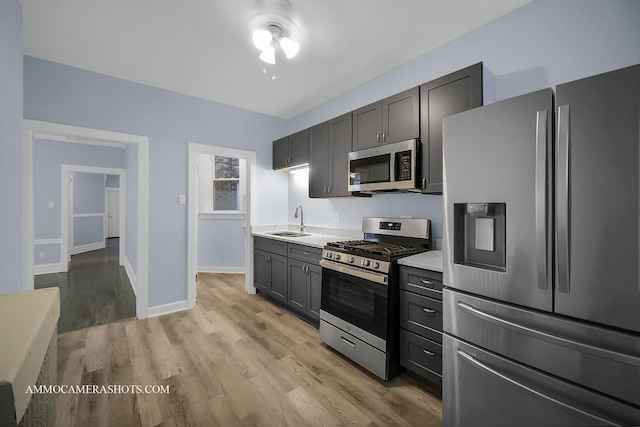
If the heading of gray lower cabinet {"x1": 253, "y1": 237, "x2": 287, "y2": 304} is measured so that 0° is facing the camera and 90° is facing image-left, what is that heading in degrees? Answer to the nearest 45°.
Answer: approximately 45°

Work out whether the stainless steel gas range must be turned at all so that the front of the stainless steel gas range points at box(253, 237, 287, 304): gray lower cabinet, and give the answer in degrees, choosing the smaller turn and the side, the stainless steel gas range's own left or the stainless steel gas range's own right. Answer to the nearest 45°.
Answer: approximately 90° to the stainless steel gas range's own right

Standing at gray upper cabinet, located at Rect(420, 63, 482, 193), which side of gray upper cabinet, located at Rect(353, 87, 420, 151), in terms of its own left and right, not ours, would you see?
left

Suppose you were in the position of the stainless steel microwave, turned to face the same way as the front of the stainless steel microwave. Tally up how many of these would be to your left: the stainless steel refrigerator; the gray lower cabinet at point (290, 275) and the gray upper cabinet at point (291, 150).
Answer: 1

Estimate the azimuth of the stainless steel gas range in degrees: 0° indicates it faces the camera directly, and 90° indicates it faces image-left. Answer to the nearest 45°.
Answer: approximately 45°

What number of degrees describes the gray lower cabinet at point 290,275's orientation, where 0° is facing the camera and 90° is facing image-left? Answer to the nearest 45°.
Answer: approximately 45°

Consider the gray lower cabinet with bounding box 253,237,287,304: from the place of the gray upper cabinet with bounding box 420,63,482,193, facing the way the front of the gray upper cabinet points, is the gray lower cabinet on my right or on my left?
on my right
